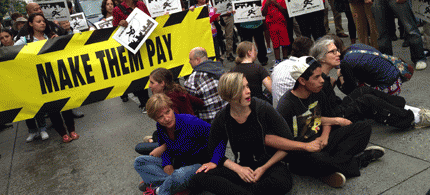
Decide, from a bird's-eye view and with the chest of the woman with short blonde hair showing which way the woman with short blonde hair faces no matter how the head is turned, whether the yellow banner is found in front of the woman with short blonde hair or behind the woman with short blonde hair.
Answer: behind

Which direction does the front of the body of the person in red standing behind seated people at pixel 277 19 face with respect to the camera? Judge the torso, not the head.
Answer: toward the camera

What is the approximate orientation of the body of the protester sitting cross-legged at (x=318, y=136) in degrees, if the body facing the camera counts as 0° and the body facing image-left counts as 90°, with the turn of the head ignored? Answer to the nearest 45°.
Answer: approximately 315°
